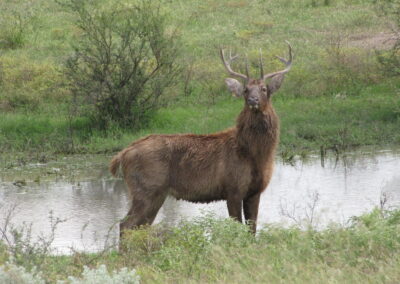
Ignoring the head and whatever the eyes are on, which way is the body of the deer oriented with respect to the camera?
to the viewer's right

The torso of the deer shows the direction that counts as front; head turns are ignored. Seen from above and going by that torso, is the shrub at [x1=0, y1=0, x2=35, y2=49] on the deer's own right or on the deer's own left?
on the deer's own left

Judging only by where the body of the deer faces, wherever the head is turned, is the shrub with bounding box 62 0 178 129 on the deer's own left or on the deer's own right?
on the deer's own left
